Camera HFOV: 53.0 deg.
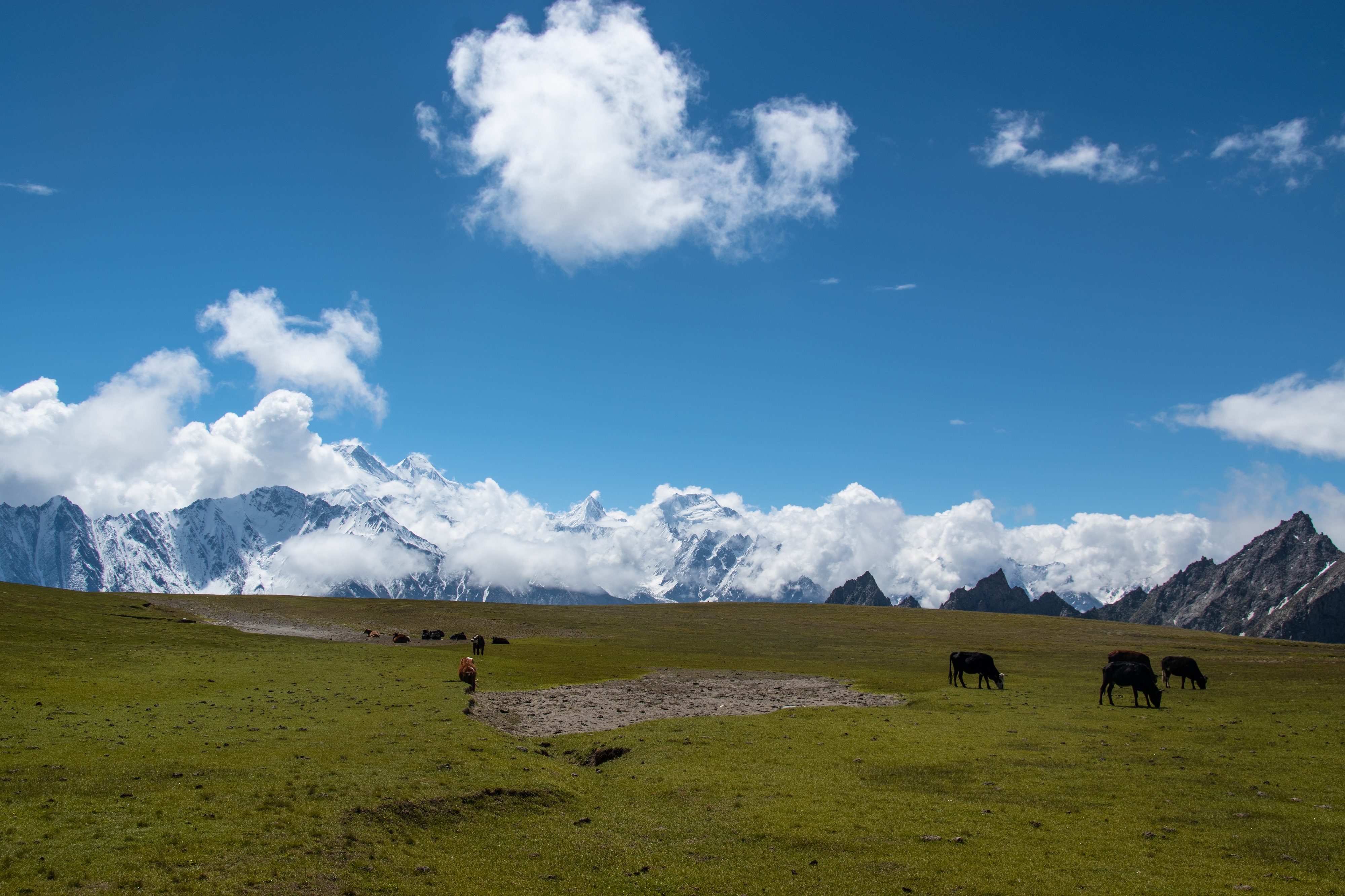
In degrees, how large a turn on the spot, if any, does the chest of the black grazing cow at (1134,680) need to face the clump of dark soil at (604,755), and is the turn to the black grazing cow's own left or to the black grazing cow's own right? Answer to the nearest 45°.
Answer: approximately 135° to the black grazing cow's own right

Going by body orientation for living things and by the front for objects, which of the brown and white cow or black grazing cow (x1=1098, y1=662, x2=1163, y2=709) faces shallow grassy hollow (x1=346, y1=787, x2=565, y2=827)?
the brown and white cow

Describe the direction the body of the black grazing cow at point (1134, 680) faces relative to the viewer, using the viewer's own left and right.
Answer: facing to the right of the viewer

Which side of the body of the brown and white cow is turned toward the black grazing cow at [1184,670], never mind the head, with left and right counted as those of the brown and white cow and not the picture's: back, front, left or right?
left

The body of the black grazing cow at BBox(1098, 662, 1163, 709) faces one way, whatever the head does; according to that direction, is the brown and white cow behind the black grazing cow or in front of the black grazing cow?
behind

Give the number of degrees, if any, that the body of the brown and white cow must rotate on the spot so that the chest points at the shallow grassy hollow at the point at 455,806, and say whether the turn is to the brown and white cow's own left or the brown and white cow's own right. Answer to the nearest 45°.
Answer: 0° — it already faces it

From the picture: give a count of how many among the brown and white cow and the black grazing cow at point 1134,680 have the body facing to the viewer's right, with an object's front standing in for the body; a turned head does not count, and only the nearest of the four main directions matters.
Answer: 1

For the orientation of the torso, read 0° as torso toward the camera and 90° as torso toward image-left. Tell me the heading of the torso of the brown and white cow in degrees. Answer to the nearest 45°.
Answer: approximately 0°
